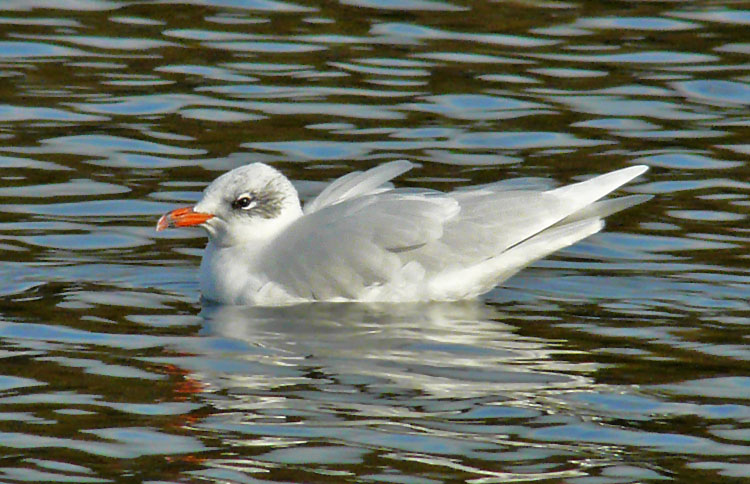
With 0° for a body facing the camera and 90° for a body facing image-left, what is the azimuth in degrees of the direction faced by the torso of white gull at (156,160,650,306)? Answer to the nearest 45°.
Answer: approximately 90°
